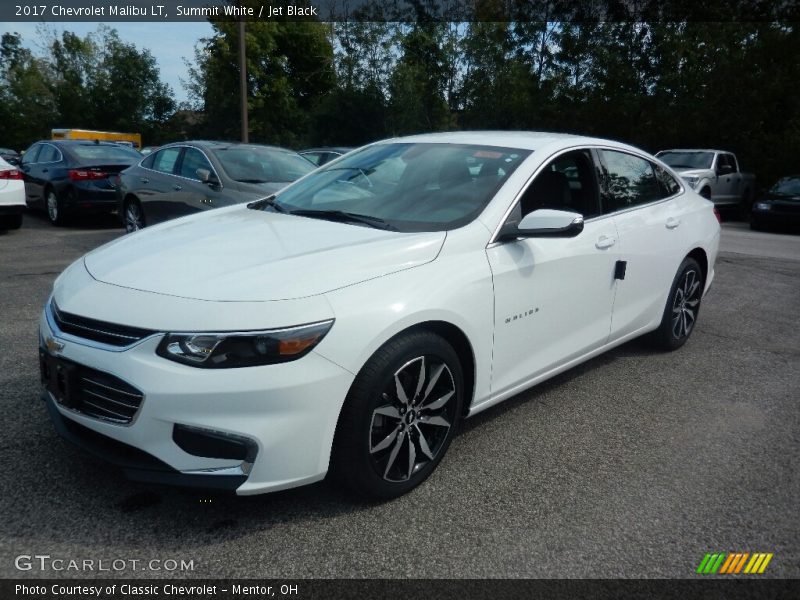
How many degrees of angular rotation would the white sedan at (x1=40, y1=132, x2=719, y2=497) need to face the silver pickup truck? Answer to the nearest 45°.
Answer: approximately 180°

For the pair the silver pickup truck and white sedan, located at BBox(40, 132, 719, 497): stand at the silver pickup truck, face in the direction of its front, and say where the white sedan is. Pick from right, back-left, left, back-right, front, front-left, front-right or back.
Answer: front-left

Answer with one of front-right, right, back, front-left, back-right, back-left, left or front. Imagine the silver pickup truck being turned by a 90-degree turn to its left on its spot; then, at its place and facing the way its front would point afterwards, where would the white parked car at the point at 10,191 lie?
right

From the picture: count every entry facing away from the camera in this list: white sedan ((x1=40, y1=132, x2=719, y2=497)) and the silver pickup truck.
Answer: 0

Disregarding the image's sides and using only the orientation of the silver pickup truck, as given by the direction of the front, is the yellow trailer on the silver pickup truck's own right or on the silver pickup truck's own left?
on the silver pickup truck's own right

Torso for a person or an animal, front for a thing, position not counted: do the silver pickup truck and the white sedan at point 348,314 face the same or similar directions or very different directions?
same or similar directions

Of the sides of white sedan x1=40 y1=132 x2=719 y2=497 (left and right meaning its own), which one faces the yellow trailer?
right

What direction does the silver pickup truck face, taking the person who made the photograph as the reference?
facing the viewer and to the left of the viewer
